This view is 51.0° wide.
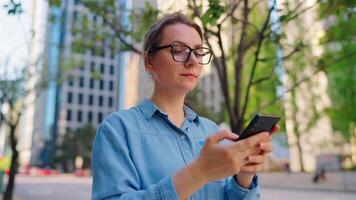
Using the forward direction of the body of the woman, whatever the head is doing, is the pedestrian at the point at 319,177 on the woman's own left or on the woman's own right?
on the woman's own left

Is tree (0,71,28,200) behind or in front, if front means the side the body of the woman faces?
behind

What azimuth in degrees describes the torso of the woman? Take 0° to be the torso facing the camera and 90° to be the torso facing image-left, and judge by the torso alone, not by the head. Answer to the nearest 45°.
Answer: approximately 315°

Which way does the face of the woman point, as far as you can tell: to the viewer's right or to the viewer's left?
to the viewer's right
